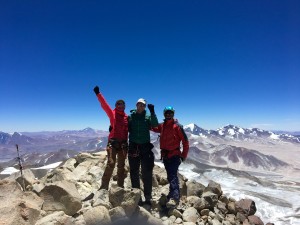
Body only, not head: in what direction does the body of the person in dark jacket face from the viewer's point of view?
toward the camera

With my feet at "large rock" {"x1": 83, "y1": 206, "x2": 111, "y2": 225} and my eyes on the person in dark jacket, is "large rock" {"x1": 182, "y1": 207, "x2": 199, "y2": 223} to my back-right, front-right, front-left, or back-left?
front-right

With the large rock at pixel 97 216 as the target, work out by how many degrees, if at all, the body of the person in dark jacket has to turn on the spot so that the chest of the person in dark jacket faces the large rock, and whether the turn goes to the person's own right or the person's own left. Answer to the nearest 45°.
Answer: approximately 45° to the person's own right

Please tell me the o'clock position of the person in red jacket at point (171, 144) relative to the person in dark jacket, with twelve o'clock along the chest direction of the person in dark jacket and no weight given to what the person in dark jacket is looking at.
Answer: The person in red jacket is roughly at 9 o'clock from the person in dark jacket.

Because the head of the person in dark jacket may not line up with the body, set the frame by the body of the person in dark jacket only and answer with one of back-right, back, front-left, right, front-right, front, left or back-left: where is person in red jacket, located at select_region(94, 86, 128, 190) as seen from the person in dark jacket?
right

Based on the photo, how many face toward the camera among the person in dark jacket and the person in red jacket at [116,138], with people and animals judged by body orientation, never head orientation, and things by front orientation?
2

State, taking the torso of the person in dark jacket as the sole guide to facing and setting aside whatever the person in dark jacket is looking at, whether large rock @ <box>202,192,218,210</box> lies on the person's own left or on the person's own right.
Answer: on the person's own left

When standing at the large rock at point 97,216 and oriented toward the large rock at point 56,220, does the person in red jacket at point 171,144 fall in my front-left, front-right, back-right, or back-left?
back-right

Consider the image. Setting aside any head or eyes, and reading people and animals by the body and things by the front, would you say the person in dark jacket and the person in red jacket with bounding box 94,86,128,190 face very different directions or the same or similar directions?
same or similar directions

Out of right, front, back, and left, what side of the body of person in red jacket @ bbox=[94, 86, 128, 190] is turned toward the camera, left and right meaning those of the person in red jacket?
front
